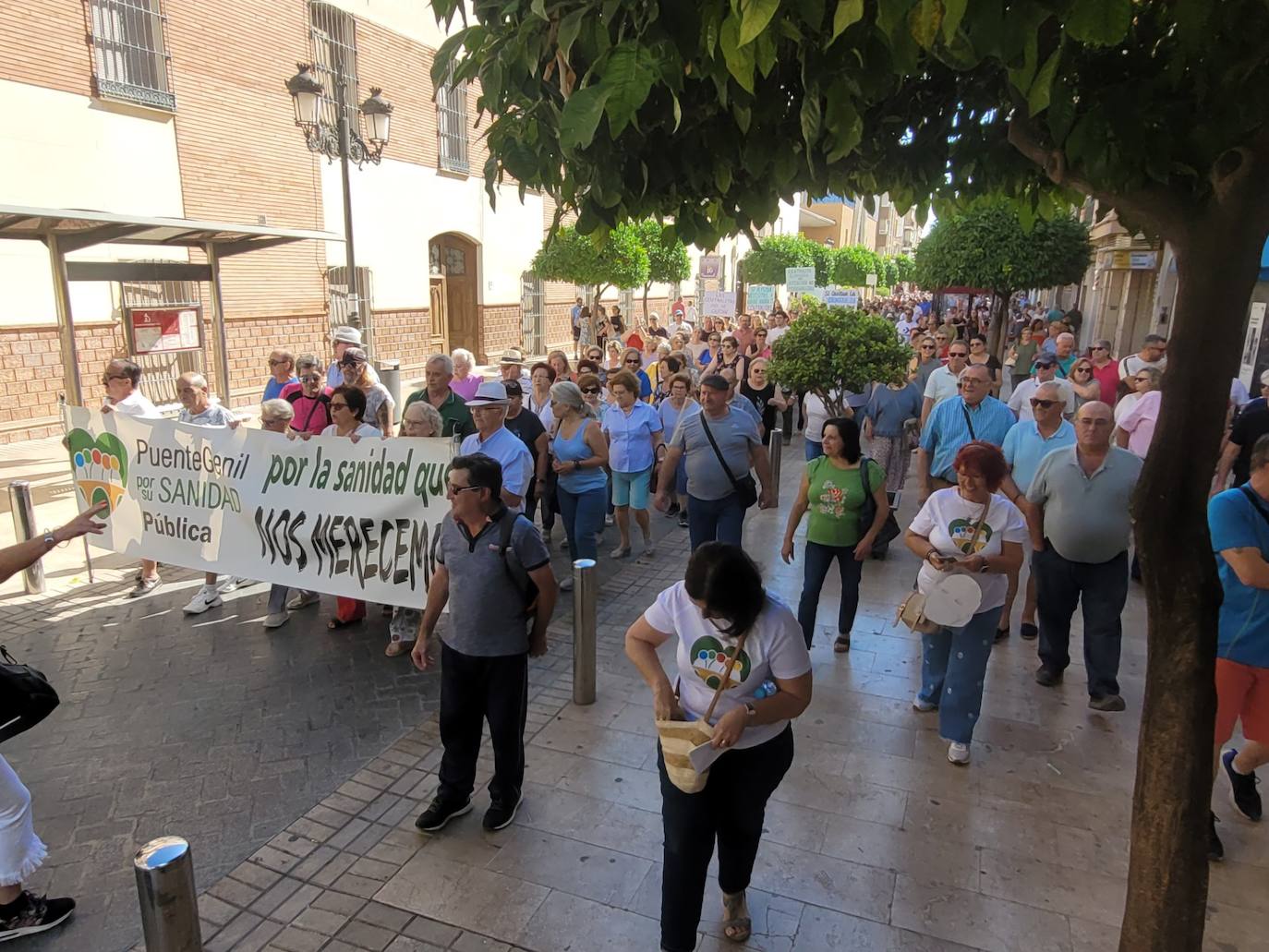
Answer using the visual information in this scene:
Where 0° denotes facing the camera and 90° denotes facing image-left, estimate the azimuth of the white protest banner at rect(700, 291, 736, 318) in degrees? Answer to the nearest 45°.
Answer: approximately 0°

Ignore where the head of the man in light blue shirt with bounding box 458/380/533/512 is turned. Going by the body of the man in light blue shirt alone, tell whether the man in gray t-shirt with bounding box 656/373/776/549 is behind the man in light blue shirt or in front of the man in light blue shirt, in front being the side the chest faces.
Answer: behind

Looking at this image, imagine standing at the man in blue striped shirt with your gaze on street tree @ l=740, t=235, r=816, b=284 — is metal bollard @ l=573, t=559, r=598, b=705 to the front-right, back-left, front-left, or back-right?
back-left

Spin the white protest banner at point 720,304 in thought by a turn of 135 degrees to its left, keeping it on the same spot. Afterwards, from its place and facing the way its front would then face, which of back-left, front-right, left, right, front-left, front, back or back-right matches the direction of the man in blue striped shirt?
back-right

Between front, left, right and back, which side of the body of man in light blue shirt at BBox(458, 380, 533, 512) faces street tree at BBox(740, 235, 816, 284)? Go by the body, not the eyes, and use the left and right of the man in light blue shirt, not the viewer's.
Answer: back

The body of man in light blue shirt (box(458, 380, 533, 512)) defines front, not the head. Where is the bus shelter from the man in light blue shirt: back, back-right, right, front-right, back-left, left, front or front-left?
right

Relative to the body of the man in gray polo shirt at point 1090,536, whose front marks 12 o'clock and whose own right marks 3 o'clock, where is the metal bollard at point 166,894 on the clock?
The metal bollard is roughly at 1 o'clock from the man in gray polo shirt.

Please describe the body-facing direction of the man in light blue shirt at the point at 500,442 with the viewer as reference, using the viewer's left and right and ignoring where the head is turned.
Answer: facing the viewer and to the left of the viewer

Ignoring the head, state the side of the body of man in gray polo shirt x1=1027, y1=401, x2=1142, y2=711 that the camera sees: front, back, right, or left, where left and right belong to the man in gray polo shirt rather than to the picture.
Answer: front

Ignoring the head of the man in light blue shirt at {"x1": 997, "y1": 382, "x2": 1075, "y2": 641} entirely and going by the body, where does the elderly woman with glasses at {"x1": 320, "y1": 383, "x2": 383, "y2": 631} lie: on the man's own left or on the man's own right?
on the man's own right

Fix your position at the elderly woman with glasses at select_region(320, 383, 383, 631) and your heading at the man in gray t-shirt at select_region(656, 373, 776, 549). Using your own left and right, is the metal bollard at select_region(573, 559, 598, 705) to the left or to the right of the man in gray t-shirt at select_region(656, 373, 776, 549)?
right

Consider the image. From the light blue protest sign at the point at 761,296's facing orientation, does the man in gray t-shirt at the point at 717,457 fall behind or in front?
in front
